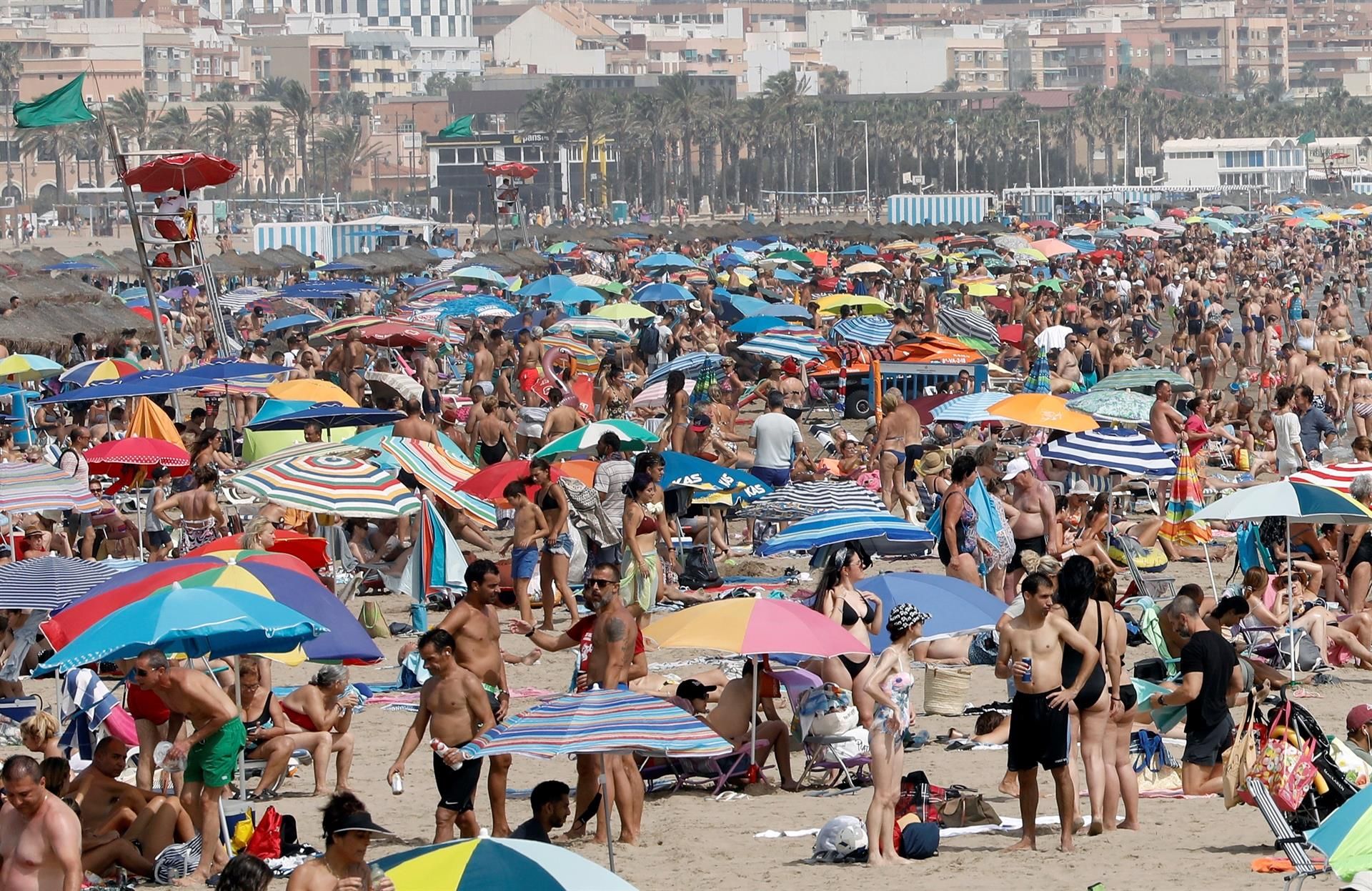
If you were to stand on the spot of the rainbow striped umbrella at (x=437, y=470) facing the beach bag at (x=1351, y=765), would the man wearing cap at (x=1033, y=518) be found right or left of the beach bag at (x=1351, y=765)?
left

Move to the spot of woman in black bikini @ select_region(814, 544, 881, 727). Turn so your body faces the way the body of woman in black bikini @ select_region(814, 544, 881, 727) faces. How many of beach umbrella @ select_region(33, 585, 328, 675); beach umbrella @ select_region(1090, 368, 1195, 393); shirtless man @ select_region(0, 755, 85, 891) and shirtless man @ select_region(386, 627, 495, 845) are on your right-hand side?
3

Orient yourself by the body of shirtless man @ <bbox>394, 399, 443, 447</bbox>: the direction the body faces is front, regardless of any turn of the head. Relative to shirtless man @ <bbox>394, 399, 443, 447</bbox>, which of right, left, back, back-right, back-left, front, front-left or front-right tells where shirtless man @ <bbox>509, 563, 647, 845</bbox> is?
back

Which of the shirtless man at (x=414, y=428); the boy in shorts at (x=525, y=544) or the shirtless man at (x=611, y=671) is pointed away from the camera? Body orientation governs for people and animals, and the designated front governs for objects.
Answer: the shirtless man at (x=414, y=428)

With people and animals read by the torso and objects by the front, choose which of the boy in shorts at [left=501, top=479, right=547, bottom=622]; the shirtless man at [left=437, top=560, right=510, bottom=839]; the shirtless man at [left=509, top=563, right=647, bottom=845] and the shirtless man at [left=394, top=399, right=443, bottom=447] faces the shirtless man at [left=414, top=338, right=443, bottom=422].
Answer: the shirtless man at [left=394, top=399, right=443, bottom=447]

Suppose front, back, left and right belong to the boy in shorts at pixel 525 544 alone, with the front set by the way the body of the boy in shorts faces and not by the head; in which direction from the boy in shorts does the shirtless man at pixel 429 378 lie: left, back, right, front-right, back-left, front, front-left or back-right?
back-right

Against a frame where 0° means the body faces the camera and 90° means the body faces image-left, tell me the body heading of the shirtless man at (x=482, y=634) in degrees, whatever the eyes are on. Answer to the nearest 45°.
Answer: approximately 315°

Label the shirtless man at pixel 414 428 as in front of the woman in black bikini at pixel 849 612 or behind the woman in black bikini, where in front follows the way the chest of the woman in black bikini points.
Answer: behind

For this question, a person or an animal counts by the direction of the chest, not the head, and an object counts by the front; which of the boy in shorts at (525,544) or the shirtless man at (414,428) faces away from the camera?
the shirtless man

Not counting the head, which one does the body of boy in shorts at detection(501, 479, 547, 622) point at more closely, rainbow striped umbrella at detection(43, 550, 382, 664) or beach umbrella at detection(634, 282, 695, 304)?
the rainbow striped umbrella
